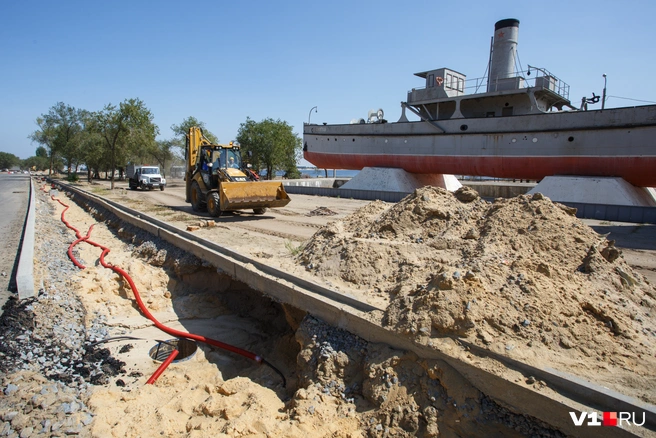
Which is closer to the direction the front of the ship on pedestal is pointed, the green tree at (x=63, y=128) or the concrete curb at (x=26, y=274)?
the green tree

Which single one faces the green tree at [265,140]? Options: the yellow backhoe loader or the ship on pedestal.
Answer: the ship on pedestal

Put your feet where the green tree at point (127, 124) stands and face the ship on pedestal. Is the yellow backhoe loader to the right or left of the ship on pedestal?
right

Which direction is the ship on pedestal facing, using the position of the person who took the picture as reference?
facing away from the viewer and to the left of the viewer

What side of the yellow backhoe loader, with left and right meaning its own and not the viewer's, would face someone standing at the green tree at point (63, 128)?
back

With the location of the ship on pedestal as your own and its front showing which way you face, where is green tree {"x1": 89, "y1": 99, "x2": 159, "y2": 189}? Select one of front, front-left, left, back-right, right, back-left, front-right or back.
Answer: front-left

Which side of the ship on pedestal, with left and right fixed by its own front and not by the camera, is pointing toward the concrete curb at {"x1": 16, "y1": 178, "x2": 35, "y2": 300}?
left

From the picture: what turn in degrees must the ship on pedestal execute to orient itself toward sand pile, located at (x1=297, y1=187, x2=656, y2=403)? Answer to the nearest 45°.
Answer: approximately 135° to its left

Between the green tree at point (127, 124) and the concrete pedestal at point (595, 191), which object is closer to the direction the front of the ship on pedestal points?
the green tree

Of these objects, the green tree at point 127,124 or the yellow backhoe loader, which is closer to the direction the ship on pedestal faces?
the green tree

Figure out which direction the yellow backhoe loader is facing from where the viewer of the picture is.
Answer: facing the viewer and to the right of the viewer

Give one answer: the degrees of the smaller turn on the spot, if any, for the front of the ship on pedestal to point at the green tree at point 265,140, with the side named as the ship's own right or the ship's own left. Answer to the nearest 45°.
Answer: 0° — it already faces it

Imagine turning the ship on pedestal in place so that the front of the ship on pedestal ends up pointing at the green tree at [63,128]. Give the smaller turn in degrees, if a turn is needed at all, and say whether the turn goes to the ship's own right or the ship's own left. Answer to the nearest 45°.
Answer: approximately 45° to the ship's own left
